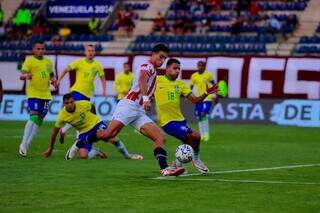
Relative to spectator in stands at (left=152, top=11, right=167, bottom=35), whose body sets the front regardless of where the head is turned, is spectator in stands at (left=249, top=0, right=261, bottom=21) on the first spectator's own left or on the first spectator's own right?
on the first spectator's own left

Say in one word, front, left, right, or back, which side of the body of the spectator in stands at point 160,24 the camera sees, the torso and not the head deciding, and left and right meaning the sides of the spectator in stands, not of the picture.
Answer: front

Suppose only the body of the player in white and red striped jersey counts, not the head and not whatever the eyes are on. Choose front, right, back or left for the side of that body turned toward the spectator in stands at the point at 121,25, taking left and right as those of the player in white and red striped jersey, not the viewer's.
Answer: left

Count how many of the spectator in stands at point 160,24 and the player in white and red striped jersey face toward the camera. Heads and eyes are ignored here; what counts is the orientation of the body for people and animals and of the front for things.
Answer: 1

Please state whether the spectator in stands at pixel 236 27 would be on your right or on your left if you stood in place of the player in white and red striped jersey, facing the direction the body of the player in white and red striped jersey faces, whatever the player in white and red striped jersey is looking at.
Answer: on your left

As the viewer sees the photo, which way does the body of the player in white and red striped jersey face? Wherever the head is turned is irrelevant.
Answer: to the viewer's right

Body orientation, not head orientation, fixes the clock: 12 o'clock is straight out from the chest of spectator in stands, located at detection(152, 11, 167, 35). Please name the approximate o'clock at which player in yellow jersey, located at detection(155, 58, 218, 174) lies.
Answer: The player in yellow jersey is roughly at 12 o'clock from the spectator in stands.

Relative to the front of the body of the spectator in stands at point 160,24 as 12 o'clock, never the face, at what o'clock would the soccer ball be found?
The soccer ball is roughly at 12 o'clock from the spectator in stands.

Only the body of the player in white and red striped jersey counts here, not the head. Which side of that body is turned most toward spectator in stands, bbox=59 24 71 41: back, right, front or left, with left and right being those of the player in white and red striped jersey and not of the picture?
left

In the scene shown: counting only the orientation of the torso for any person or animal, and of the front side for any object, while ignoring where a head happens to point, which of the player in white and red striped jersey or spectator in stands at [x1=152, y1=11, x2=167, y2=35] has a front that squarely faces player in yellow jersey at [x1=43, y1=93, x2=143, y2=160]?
the spectator in stands

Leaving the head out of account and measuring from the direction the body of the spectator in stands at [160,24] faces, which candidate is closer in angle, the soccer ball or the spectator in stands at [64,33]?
the soccer ball

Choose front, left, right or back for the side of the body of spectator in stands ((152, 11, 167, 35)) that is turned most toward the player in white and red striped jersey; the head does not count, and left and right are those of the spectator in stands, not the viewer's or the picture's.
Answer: front
